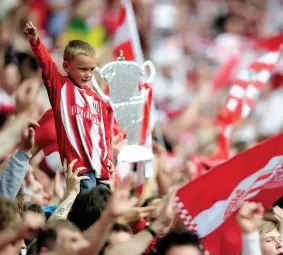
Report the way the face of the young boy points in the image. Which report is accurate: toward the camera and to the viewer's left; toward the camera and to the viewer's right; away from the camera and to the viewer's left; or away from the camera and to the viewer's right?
toward the camera and to the viewer's right

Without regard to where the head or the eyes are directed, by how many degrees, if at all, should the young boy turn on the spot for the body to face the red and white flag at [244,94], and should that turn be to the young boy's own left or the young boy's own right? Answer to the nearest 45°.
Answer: approximately 90° to the young boy's own left

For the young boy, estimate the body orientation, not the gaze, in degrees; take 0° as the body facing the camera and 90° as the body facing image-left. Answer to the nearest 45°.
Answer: approximately 315°

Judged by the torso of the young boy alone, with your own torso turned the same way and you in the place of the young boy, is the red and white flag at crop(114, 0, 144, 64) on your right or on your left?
on your left

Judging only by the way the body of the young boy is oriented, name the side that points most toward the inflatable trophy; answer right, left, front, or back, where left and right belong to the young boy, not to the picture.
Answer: left
